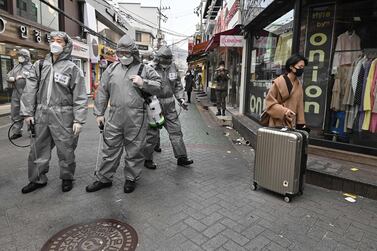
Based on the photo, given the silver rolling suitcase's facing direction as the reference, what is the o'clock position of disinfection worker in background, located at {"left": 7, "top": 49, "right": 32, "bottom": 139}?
The disinfection worker in background is roughly at 2 o'clock from the silver rolling suitcase.

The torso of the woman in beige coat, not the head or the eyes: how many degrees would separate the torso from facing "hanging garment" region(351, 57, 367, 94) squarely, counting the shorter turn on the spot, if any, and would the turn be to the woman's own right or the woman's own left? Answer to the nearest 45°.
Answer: approximately 90° to the woman's own left

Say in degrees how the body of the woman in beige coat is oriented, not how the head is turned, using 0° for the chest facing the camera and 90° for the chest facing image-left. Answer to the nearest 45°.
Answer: approximately 315°

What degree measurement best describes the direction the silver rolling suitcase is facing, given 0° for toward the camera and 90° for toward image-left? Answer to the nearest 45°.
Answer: approximately 45°

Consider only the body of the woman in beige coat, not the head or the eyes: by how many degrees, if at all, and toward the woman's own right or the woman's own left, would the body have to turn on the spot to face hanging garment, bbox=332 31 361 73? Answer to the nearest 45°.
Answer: approximately 90° to the woman's own left

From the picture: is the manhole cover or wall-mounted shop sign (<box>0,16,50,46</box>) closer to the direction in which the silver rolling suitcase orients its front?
the manhole cover

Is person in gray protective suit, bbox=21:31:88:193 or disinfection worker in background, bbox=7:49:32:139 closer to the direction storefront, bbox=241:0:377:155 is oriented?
the person in gray protective suit

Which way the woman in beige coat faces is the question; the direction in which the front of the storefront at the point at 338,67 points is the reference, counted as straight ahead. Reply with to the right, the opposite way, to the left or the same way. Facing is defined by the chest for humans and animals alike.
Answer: to the left
